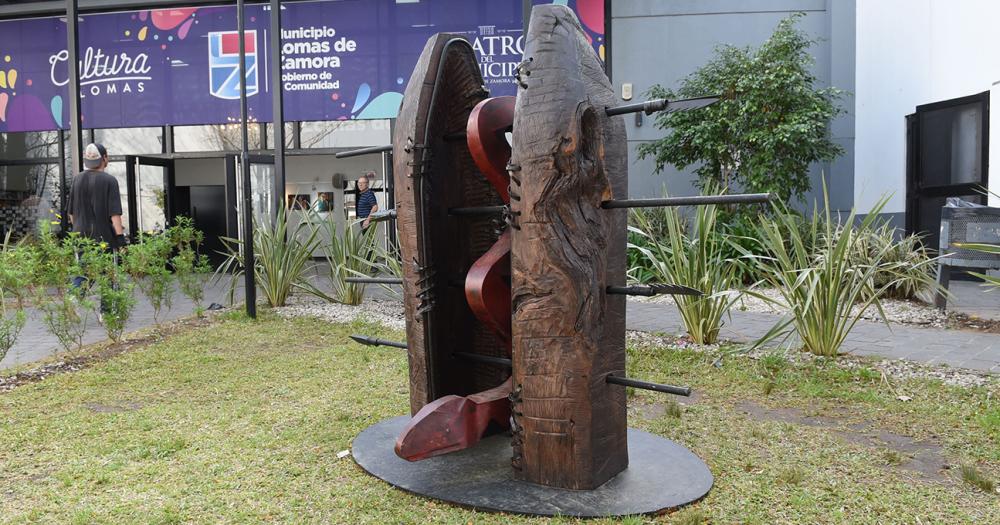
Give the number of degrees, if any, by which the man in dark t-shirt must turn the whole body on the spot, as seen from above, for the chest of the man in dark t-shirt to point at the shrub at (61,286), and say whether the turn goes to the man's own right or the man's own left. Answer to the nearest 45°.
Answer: approximately 180°

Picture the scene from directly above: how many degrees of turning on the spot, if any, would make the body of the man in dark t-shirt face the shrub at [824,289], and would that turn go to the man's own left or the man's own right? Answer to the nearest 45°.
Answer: approximately 135° to the man's own right

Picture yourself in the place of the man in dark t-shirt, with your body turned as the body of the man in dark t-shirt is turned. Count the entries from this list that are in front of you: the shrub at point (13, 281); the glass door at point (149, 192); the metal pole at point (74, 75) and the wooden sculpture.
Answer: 2

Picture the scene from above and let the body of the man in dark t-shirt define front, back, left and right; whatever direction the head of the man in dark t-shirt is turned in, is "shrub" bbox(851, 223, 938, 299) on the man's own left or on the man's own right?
on the man's own right

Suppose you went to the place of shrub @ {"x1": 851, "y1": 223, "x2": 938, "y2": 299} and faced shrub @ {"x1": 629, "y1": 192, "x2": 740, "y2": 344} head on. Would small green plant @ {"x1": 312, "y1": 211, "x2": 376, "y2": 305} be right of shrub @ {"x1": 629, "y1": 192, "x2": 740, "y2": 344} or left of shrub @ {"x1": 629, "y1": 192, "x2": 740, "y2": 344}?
right

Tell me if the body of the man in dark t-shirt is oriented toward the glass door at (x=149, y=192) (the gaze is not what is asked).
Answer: yes

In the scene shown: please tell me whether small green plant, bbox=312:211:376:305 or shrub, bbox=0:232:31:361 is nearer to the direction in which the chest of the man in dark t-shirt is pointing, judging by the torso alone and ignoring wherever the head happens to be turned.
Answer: the small green plant

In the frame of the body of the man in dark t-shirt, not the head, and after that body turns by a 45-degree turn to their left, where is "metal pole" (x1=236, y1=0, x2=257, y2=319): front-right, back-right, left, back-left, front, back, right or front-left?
back-right

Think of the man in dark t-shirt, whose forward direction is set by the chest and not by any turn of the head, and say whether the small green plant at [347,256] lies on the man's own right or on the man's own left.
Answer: on the man's own right

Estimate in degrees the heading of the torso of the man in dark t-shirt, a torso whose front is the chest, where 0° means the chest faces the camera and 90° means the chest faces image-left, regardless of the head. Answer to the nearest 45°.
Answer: approximately 180°

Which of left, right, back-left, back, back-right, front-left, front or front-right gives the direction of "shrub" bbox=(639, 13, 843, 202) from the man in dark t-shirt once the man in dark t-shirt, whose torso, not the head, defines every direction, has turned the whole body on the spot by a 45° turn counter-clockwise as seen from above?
back-right
